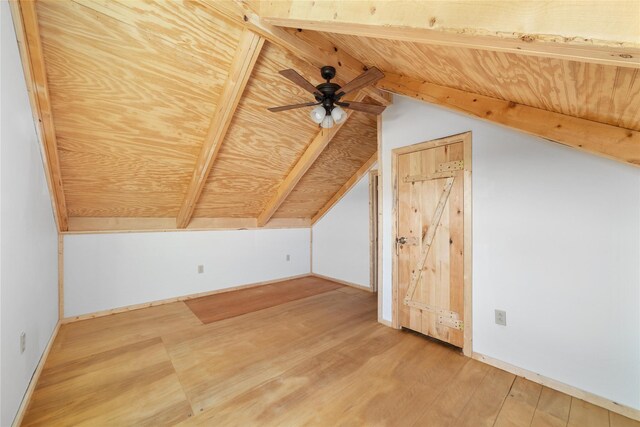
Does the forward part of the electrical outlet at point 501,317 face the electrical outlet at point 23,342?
yes

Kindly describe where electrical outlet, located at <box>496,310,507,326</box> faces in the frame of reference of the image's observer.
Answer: facing the viewer and to the left of the viewer
